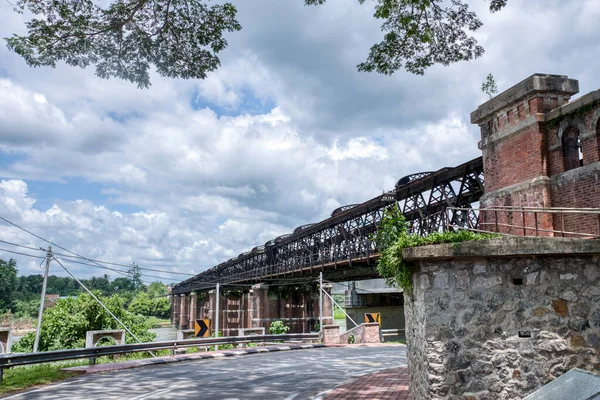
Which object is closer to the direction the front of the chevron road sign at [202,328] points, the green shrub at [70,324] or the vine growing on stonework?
the vine growing on stonework

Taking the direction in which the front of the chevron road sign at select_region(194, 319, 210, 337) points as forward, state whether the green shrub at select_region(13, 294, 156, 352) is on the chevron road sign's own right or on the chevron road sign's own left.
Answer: on the chevron road sign's own right

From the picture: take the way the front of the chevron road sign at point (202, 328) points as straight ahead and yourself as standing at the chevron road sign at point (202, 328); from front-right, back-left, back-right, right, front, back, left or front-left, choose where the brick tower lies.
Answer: front-left

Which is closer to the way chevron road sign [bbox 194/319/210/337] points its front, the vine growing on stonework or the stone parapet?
the vine growing on stonework

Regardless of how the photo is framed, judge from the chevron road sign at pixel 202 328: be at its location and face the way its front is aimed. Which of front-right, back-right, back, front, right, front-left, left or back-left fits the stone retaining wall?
front

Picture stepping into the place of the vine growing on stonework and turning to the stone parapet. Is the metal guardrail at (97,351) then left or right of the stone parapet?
left

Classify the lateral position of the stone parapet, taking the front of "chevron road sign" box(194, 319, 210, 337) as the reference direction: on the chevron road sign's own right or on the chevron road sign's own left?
on the chevron road sign's own left

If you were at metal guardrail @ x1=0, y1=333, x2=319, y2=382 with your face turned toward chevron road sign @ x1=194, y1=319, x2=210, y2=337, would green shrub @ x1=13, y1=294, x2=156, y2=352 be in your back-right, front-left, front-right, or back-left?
front-left

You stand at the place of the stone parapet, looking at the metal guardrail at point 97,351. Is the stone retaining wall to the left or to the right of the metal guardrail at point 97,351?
left

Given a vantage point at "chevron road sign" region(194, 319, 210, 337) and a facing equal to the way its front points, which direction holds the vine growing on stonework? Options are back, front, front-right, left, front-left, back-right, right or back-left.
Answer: front

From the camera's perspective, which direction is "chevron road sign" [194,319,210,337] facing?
toward the camera

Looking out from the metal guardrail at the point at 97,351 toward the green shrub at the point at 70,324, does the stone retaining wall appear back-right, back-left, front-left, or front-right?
back-right
